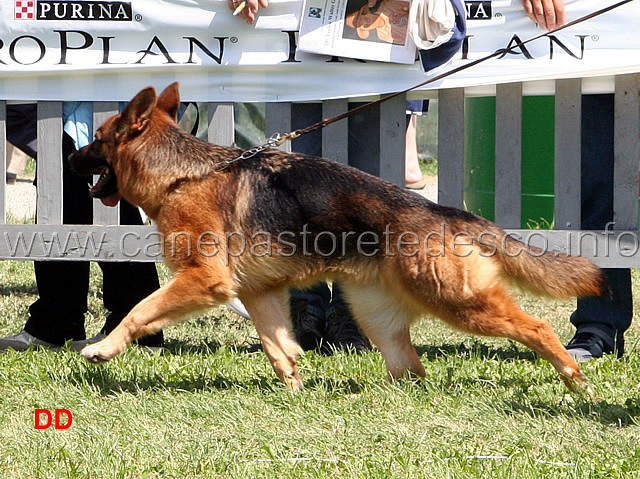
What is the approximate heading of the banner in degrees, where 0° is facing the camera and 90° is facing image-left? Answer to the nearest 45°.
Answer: approximately 0°

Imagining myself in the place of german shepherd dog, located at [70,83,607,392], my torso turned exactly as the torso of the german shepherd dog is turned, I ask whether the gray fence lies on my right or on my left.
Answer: on my right

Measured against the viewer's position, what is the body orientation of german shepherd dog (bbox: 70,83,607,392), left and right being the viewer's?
facing to the left of the viewer

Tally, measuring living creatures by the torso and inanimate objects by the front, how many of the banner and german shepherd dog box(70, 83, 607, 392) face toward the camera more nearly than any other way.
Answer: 1

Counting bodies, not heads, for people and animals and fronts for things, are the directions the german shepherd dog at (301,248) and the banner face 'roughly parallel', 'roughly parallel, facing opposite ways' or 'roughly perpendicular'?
roughly perpendicular
